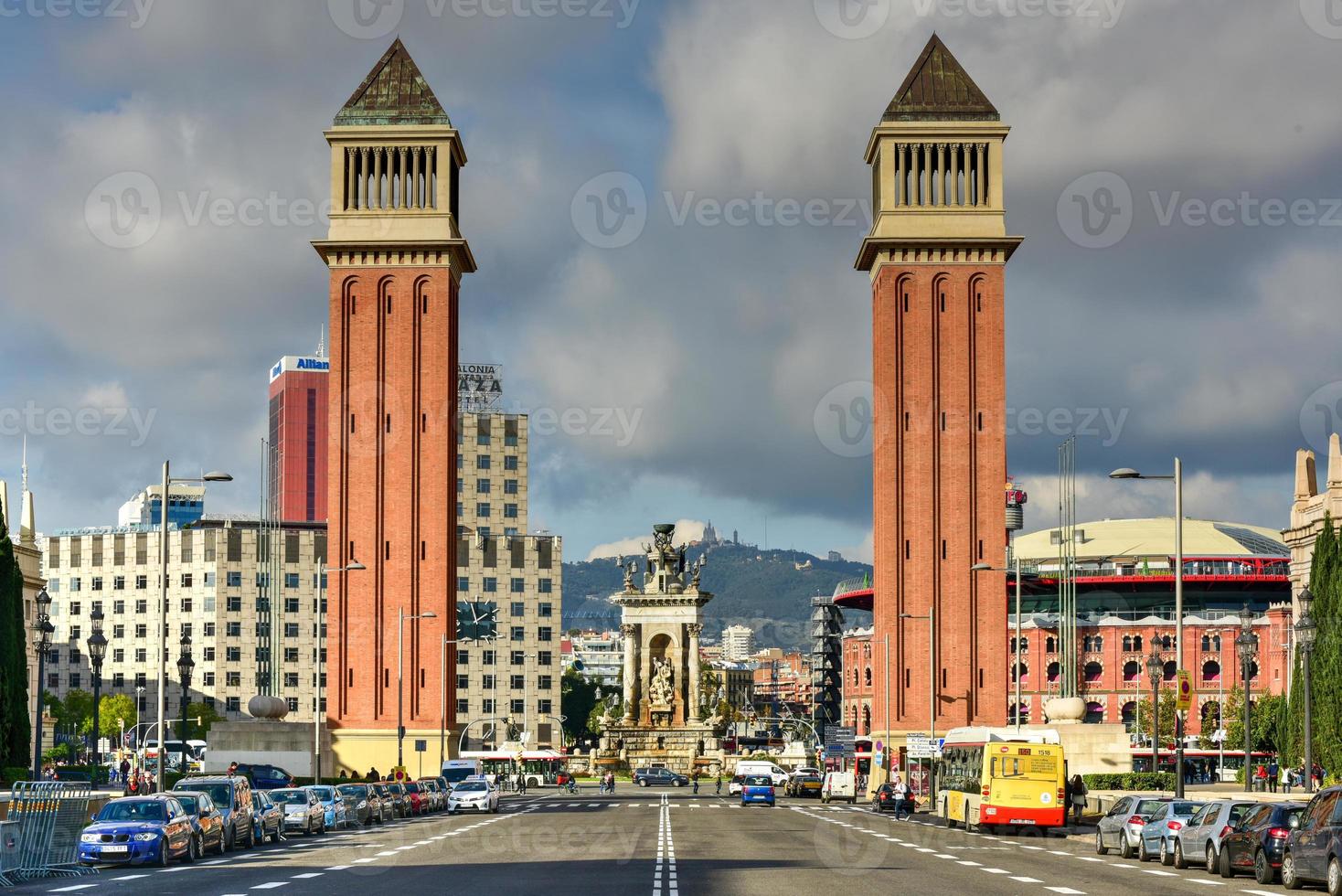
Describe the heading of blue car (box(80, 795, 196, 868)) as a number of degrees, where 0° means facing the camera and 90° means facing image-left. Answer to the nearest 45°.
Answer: approximately 45°

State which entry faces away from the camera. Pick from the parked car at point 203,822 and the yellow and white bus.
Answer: the yellow and white bus

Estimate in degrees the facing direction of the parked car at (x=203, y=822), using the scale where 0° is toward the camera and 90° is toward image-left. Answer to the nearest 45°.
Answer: approximately 45°

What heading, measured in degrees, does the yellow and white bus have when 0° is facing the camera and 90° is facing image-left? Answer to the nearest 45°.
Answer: approximately 180°

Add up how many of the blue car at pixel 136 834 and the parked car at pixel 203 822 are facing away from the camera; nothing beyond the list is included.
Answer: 0

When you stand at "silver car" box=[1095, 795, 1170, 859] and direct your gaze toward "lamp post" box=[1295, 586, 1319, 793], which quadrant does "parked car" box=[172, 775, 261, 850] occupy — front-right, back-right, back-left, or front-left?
back-left

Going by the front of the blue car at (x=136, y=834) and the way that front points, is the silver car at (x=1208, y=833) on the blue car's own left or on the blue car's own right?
on the blue car's own left

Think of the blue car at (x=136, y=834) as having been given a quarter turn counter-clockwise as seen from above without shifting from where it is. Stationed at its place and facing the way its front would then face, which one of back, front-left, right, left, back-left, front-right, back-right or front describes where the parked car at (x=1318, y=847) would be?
front

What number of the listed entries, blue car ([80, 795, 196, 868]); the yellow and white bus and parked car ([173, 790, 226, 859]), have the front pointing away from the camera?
1
